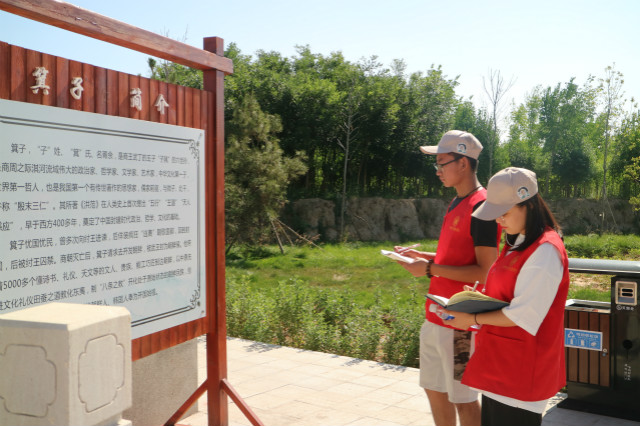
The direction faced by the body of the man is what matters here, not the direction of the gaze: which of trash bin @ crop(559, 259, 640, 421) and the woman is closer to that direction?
the woman

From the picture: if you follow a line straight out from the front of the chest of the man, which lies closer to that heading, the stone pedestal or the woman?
the stone pedestal

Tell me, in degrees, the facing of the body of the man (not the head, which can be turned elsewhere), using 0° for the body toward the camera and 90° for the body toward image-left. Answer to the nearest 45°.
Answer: approximately 45°

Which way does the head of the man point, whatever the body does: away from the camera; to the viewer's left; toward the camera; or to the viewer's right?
to the viewer's left

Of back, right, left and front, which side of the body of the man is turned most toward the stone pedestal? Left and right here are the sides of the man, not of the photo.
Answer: front

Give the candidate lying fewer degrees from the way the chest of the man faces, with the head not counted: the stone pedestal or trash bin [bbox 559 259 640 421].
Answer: the stone pedestal

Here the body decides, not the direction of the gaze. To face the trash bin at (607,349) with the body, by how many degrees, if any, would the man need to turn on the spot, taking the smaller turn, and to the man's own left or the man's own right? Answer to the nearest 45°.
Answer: approximately 180°

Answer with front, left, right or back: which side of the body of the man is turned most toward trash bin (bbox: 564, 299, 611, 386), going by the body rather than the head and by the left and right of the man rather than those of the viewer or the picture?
back

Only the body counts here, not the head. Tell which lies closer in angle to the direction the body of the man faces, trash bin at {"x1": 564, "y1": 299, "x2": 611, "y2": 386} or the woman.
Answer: the woman

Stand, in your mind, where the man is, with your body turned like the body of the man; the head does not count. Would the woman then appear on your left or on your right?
on your left
